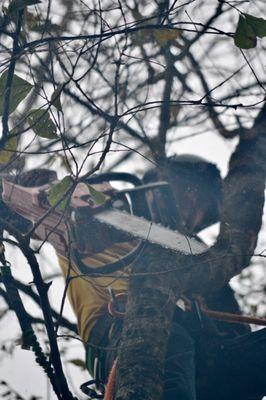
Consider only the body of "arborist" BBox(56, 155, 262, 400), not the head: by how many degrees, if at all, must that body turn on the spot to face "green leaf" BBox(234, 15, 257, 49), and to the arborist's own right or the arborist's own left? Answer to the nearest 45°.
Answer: approximately 90° to the arborist's own left

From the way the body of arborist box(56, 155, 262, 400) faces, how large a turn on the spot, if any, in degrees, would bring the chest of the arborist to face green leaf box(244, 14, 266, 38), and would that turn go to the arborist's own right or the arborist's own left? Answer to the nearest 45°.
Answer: approximately 90° to the arborist's own left

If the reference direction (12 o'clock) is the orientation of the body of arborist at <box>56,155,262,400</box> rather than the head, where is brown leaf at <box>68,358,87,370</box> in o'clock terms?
The brown leaf is roughly at 1 o'clock from the arborist.

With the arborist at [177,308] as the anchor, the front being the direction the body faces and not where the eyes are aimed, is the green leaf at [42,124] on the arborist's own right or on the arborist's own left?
on the arborist's own right

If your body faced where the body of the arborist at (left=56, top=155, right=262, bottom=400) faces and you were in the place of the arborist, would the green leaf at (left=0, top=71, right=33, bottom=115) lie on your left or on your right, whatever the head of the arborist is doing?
on your right

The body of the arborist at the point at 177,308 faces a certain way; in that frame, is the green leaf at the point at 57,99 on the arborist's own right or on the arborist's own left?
on the arborist's own right
